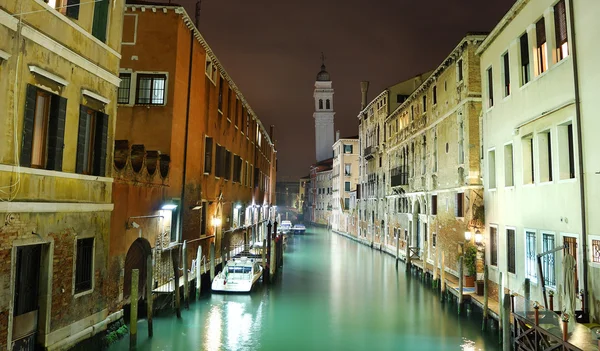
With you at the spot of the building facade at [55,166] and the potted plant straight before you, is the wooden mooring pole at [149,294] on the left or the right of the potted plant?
left

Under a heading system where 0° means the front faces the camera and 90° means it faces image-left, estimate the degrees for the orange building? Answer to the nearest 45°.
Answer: approximately 315°

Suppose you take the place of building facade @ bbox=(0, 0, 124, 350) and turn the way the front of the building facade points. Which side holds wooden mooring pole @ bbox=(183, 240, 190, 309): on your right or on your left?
on your left

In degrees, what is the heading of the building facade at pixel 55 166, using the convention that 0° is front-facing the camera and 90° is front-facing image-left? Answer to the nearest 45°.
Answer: approximately 315°

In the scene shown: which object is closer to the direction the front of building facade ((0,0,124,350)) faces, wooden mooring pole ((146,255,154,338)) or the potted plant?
the potted plant

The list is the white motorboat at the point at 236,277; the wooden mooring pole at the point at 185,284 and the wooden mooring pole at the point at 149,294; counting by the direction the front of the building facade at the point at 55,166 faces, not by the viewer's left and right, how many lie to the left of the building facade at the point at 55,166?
3

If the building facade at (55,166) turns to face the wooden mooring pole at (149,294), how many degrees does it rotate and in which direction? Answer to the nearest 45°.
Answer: approximately 90° to its left

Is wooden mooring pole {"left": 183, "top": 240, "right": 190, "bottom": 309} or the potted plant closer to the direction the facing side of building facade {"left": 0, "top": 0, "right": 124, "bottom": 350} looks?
the potted plant
